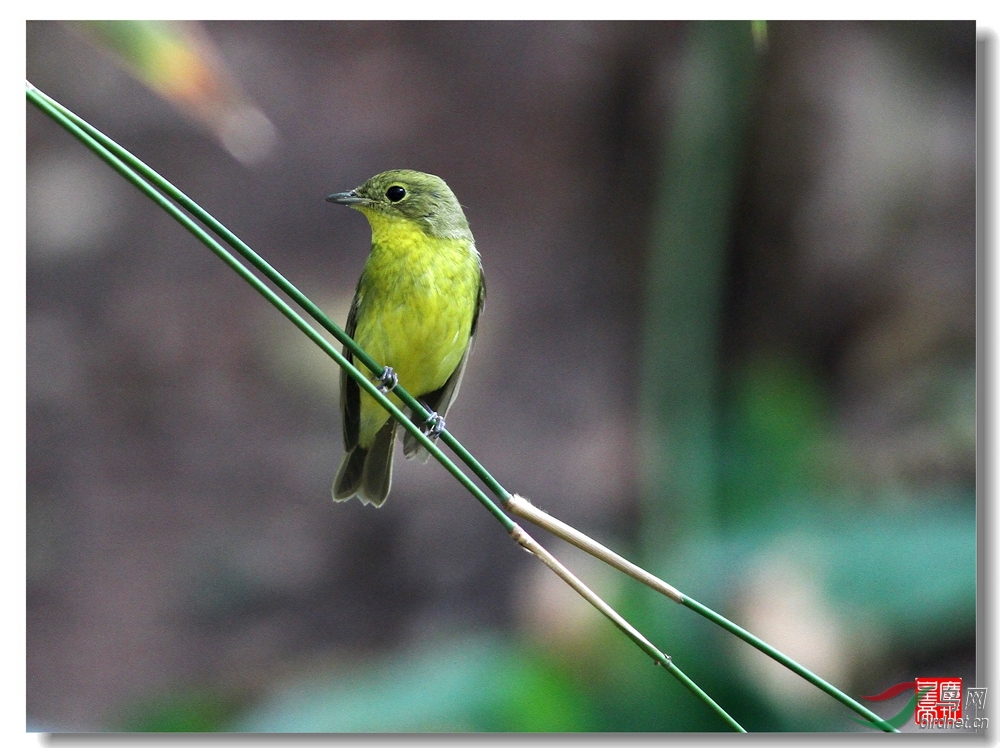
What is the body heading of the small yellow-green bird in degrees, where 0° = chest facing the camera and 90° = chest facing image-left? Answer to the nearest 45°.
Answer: approximately 0°
